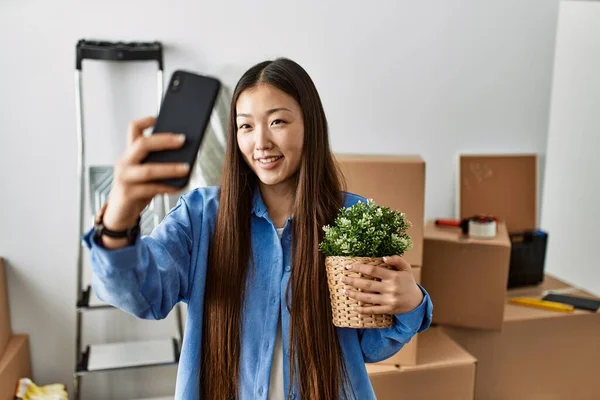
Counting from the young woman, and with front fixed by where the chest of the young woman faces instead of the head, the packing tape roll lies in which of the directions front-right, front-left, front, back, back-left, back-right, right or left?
back-left

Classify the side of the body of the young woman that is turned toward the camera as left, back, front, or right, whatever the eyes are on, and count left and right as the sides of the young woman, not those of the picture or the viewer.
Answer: front

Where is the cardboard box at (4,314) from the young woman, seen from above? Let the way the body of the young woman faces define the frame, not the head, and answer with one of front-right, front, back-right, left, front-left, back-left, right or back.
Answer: back-right

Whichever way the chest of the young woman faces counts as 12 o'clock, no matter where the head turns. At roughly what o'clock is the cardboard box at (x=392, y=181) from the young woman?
The cardboard box is roughly at 7 o'clock from the young woman.

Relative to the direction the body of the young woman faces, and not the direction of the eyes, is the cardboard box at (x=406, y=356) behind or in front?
behind

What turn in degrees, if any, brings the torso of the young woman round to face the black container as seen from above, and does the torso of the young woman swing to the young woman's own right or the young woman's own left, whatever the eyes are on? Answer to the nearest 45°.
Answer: approximately 135° to the young woman's own left

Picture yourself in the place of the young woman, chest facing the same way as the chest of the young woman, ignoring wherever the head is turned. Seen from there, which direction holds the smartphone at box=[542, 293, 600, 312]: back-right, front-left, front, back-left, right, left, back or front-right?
back-left

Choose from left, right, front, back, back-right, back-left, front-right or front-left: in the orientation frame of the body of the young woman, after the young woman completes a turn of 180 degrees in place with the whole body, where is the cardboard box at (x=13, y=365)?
front-left
